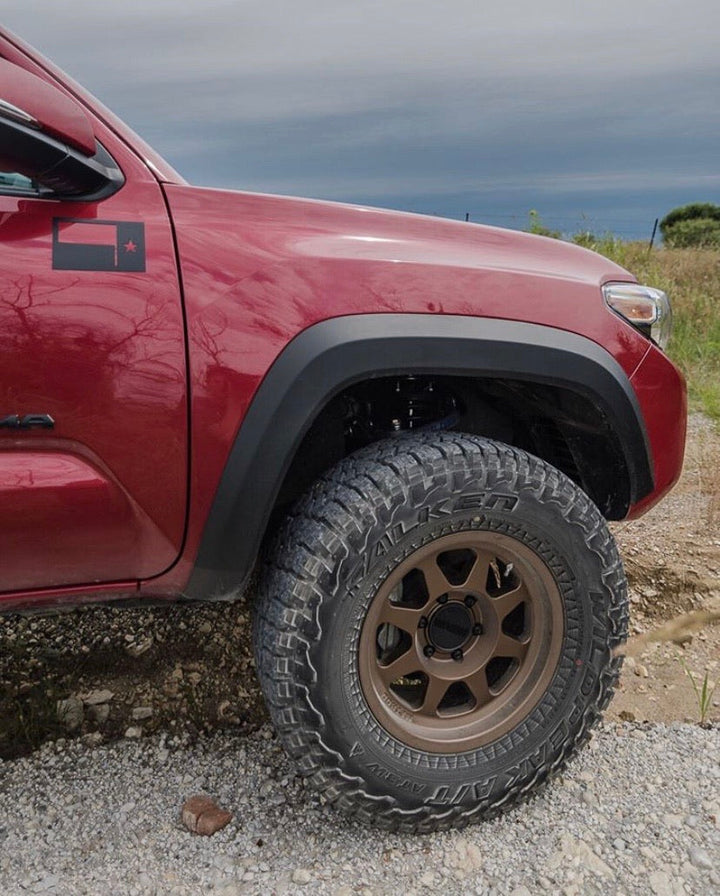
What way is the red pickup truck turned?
to the viewer's right

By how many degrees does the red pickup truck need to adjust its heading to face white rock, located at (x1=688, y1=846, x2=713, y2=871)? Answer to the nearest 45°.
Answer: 0° — it already faces it
